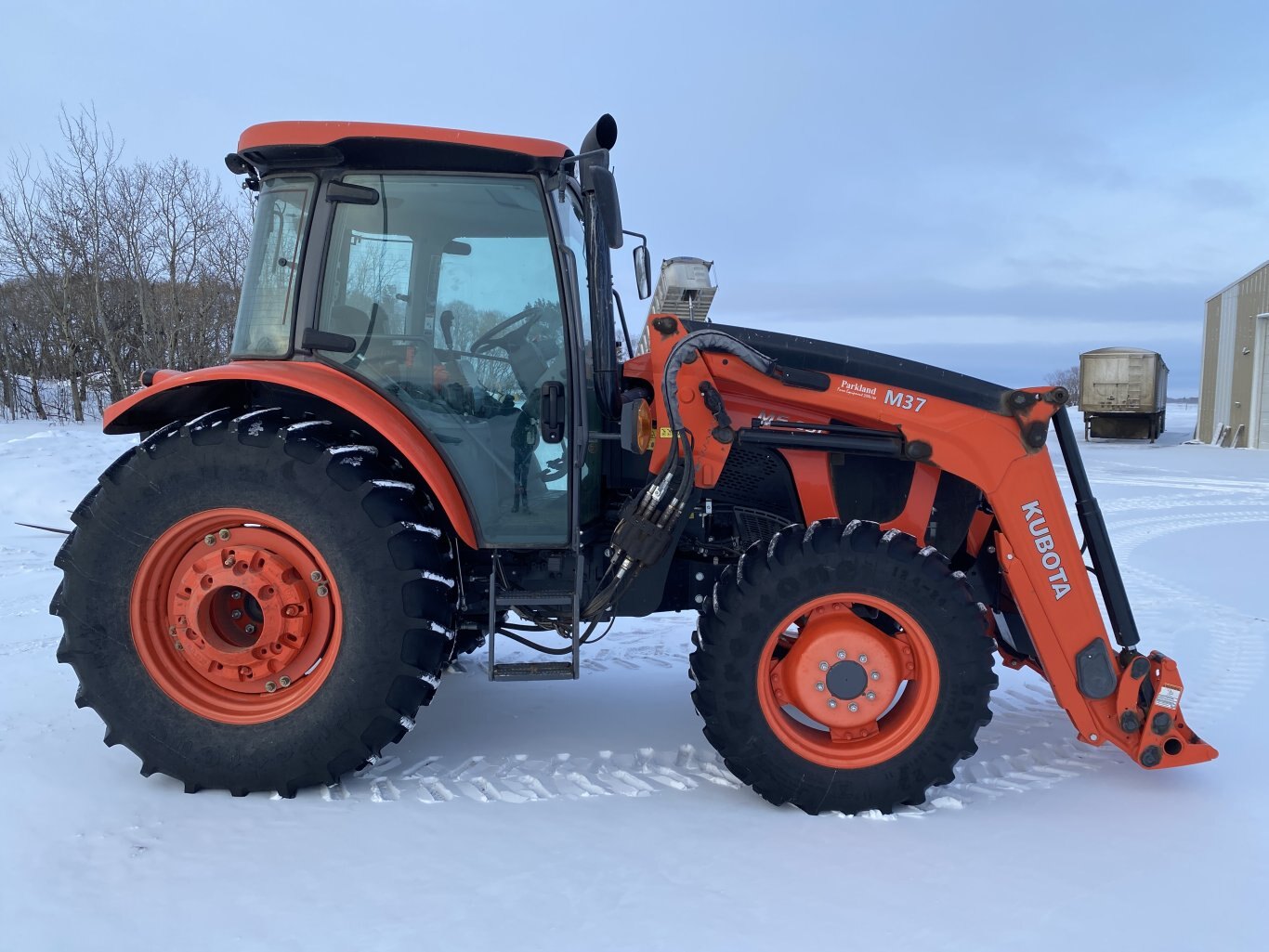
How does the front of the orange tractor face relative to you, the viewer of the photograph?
facing to the right of the viewer

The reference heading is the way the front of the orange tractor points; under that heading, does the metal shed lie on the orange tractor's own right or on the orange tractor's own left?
on the orange tractor's own left
